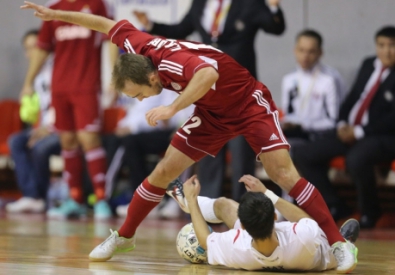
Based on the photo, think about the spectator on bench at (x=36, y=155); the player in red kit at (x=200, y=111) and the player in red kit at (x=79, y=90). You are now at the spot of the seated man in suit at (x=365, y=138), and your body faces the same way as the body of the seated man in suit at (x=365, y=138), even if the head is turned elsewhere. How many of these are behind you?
0

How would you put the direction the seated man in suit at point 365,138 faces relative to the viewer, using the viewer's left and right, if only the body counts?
facing the viewer and to the left of the viewer

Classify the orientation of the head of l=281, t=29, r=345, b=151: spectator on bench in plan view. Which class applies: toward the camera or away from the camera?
toward the camera

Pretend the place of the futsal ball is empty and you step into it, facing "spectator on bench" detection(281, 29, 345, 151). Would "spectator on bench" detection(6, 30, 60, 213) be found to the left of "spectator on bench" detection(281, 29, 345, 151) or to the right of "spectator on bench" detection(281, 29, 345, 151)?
left

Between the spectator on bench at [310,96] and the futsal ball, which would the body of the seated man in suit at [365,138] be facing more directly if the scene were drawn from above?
the futsal ball

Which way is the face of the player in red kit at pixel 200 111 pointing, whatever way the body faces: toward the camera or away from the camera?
toward the camera
